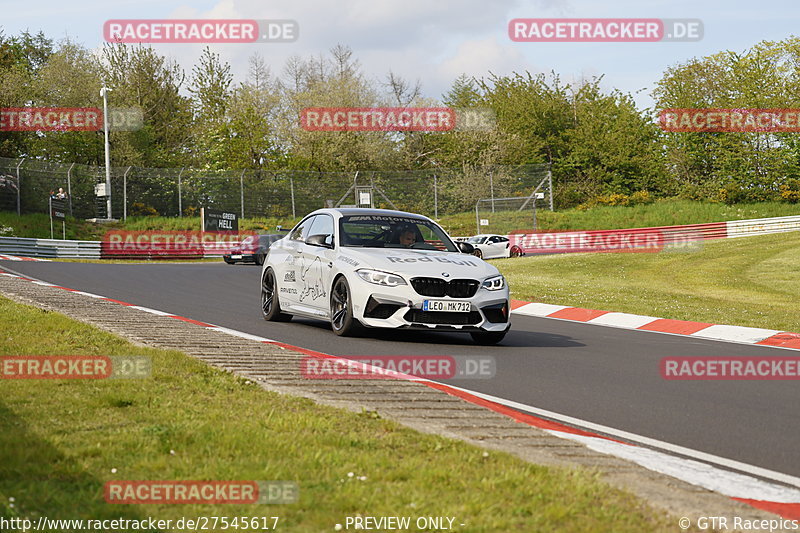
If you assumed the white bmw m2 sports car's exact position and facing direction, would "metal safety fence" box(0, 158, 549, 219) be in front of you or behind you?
behind

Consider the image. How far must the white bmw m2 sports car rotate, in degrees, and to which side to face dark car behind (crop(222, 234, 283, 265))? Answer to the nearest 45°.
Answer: approximately 135° to its left

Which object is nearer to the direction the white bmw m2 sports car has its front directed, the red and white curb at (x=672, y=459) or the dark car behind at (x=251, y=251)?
the red and white curb

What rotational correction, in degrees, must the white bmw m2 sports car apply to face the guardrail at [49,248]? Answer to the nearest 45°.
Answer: approximately 180°

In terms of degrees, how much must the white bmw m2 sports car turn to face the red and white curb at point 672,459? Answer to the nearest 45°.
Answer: approximately 45° to its right

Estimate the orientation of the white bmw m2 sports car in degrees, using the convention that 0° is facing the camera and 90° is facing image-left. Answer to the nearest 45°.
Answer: approximately 315°

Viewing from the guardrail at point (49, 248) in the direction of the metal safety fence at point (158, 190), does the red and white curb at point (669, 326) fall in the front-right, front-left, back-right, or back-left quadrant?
back-right

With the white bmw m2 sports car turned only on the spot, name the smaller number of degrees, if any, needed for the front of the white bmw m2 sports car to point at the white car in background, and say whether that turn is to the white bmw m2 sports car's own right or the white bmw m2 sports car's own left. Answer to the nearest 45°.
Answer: approximately 135° to the white bmw m2 sports car's own left

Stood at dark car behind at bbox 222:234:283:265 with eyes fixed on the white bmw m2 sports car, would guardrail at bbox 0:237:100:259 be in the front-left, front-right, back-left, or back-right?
back-right

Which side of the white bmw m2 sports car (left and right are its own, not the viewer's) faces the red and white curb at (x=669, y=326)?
left
